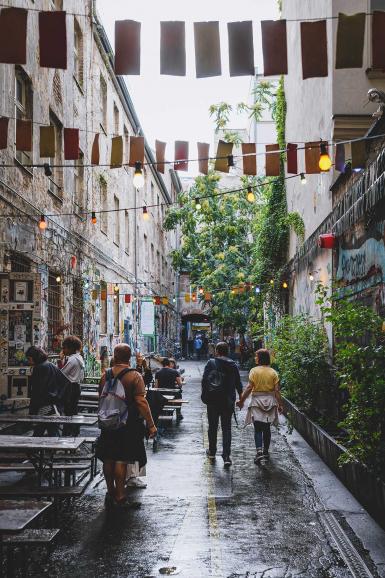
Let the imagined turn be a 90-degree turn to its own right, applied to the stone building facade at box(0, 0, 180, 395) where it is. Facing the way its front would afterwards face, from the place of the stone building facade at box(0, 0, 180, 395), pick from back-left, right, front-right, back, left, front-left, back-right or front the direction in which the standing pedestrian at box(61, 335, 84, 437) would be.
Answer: front

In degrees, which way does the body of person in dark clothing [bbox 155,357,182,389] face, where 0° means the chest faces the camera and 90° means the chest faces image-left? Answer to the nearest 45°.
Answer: approximately 180°

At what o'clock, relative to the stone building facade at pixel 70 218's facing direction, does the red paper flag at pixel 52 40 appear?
The red paper flag is roughly at 3 o'clock from the stone building facade.

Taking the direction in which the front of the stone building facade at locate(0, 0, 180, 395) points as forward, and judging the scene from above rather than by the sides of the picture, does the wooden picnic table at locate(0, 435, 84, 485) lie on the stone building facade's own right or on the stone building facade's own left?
on the stone building facade's own right

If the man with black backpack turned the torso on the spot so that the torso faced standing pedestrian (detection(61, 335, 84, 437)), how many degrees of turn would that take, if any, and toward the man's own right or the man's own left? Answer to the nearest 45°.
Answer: approximately 90° to the man's own left

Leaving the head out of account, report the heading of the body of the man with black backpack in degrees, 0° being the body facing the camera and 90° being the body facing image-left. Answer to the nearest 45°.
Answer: approximately 180°

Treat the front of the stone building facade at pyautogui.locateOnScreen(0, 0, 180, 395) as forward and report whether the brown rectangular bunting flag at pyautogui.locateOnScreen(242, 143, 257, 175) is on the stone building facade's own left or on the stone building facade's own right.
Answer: on the stone building facade's own right

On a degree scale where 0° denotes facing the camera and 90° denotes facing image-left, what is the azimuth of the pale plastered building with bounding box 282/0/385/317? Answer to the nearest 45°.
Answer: approximately 45°

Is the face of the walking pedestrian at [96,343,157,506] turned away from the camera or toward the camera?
away from the camera

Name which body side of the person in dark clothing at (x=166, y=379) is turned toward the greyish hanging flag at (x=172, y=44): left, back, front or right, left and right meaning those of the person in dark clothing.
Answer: back

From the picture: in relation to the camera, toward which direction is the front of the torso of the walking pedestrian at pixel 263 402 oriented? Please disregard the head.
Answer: away from the camera

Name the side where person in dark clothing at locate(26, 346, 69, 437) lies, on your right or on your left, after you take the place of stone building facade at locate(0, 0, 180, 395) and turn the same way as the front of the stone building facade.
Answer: on your right

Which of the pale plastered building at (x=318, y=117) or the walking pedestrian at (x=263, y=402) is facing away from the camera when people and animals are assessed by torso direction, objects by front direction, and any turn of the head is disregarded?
the walking pedestrian
